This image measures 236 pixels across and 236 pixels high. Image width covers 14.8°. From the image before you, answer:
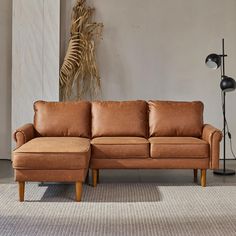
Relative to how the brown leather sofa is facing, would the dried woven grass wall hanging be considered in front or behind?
behind

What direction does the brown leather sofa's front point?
toward the camera
